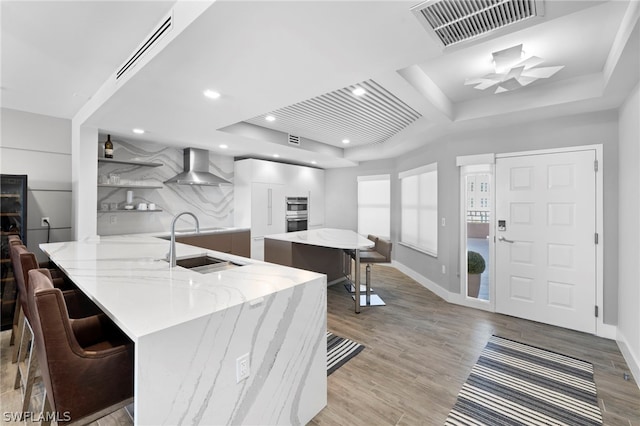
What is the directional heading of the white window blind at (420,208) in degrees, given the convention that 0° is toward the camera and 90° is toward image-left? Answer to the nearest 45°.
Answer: approximately 45°

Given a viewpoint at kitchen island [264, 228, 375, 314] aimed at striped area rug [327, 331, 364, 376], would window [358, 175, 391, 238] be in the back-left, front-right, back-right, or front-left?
back-left

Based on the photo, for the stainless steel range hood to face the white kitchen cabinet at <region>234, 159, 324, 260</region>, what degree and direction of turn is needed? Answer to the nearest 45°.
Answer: approximately 45° to its left

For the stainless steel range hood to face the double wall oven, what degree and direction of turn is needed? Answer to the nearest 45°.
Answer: approximately 45° to its left

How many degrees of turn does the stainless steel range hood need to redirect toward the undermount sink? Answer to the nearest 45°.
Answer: approximately 45° to its right

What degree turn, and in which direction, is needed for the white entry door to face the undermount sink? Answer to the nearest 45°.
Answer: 0° — it already faces it

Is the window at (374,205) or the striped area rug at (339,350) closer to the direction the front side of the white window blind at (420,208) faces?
the striped area rug
